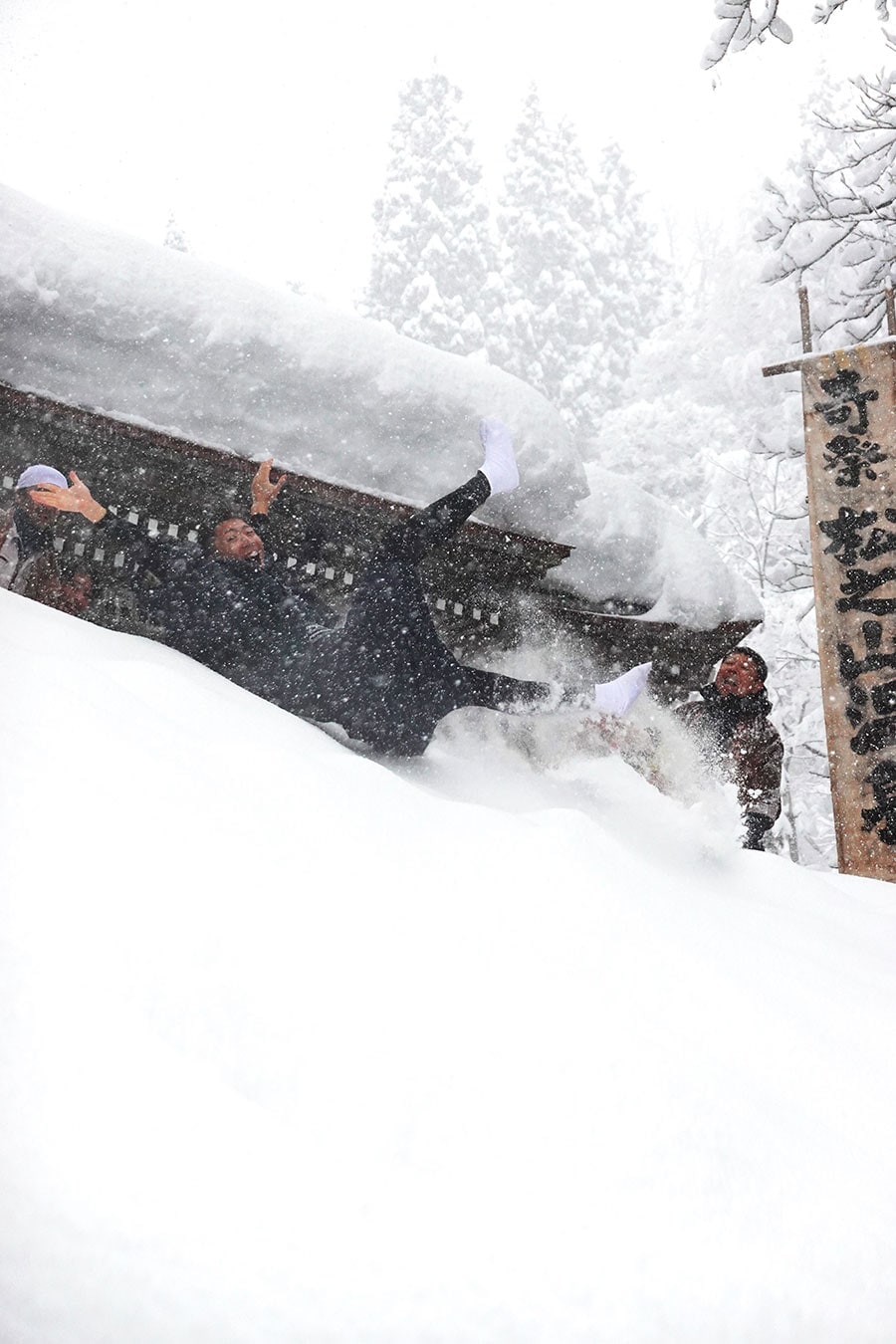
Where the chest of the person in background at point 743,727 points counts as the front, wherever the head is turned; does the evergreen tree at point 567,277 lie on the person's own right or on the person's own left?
on the person's own right

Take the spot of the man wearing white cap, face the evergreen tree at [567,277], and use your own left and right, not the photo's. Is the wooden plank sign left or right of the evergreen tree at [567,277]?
right

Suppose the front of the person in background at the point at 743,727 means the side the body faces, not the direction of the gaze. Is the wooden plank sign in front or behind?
behind

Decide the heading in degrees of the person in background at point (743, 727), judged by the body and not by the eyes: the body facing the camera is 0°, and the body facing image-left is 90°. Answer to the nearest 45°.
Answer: approximately 45°

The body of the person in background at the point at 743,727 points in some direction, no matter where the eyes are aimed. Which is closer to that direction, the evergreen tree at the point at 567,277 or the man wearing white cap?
the man wearing white cap

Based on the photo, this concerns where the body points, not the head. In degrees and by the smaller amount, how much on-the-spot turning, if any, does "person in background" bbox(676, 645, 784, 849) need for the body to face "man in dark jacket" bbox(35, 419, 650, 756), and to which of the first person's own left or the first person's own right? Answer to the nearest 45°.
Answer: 0° — they already face them
